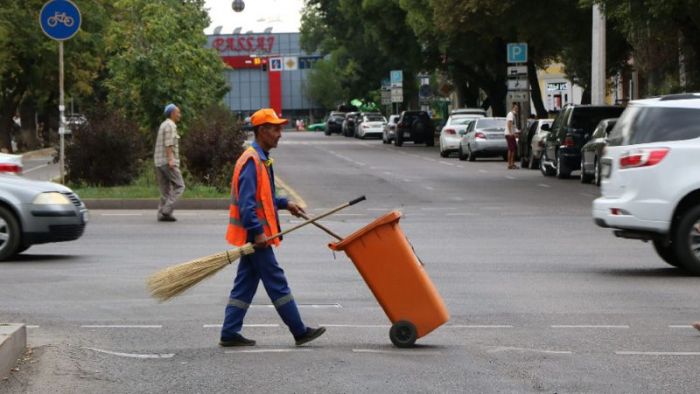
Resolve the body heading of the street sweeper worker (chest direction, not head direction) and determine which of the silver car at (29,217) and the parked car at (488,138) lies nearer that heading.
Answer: the parked car

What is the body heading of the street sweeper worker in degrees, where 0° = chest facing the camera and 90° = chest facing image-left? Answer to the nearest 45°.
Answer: approximately 270°

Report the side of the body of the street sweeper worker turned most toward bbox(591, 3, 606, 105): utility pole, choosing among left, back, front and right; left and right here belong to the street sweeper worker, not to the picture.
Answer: left

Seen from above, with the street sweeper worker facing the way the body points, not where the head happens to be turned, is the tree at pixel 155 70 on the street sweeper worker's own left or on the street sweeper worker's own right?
on the street sweeper worker's own left

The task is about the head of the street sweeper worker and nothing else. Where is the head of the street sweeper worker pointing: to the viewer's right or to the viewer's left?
to the viewer's right

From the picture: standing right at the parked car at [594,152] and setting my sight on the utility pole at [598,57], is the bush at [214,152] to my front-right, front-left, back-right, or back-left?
back-left

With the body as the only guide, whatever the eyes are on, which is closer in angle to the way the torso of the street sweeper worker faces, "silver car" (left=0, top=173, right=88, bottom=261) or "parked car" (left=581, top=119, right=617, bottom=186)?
the parked car

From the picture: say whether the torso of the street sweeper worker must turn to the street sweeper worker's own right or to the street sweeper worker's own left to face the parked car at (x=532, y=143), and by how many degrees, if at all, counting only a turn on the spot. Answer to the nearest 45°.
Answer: approximately 90° to the street sweeper worker's own left

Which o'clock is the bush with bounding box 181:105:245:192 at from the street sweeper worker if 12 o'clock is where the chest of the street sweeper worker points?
The bush is roughly at 9 o'clock from the street sweeper worker.
